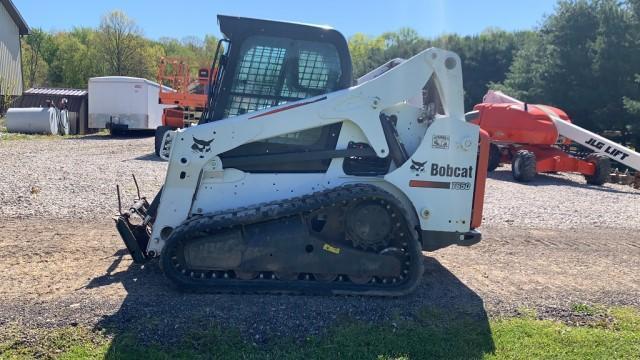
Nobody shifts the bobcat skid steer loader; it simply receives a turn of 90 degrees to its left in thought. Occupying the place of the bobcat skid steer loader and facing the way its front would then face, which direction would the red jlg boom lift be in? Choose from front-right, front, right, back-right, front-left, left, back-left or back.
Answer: back-left

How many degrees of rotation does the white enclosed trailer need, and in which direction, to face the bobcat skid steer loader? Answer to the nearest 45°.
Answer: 0° — it already faces it

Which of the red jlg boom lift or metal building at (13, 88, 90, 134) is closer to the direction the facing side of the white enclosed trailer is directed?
the red jlg boom lift

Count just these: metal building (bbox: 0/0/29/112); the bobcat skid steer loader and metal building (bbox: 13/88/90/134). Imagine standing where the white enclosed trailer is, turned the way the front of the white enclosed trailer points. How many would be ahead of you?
1

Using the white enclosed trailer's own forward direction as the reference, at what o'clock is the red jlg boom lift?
The red jlg boom lift is roughly at 11 o'clock from the white enclosed trailer.

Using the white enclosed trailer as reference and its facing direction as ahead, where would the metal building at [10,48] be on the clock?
The metal building is roughly at 5 o'clock from the white enclosed trailer.

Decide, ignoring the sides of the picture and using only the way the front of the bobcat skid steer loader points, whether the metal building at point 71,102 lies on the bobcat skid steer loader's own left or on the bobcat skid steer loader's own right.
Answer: on the bobcat skid steer loader's own right

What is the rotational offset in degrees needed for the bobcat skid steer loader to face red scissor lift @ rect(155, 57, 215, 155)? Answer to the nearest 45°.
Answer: approximately 90° to its right

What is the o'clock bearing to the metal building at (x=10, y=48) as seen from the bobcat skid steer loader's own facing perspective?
The metal building is roughly at 2 o'clock from the bobcat skid steer loader.

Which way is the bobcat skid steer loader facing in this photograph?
to the viewer's left
